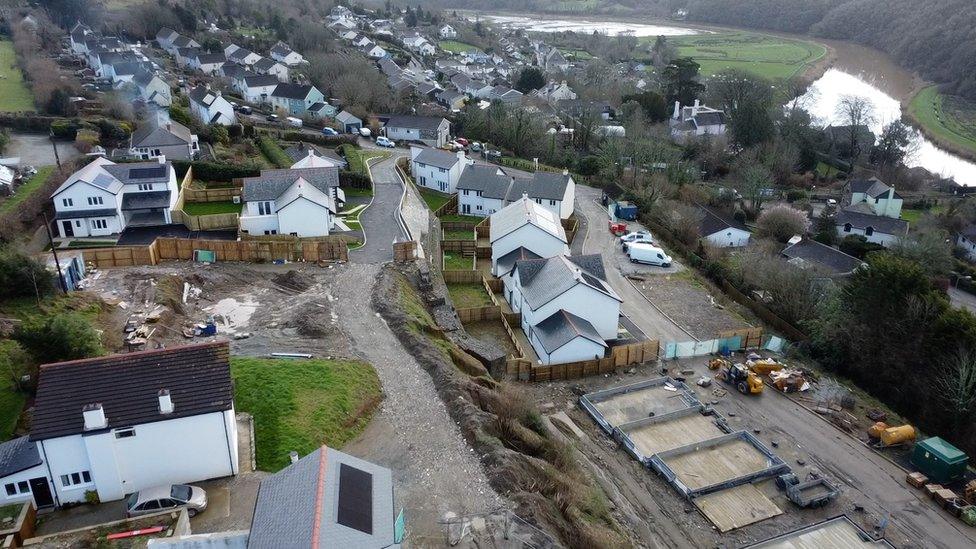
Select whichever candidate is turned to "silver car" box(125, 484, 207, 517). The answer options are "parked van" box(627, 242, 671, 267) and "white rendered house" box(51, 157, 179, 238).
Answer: the white rendered house

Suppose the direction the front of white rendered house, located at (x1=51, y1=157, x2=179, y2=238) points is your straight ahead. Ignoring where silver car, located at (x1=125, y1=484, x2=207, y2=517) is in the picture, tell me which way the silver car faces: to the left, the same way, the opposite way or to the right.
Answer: to the left

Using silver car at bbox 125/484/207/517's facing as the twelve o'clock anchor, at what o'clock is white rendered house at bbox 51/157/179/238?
The white rendered house is roughly at 9 o'clock from the silver car.

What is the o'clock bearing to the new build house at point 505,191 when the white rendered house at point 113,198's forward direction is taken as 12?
The new build house is roughly at 9 o'clock from the white rendered house.

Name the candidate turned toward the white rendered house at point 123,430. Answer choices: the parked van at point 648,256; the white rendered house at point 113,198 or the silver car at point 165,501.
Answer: the white rendered house at point 113,198

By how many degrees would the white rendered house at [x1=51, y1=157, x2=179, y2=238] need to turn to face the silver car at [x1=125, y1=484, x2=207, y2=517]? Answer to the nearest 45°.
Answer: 0° — it already faces it

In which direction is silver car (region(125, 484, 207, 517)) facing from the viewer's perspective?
to the viewer's right

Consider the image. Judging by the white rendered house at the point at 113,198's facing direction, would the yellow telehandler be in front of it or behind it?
in front

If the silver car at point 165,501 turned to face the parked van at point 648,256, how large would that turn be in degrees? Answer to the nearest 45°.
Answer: approximately 45° to its left

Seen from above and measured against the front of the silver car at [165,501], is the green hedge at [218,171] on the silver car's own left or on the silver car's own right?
on the silver car's own left

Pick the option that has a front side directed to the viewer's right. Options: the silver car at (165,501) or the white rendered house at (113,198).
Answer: the silver car

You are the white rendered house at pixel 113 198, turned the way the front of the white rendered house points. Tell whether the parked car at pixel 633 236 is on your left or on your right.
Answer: on your left
